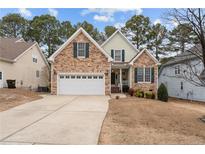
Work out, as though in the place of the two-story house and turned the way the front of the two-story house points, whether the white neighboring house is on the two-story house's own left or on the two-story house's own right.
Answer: on the two-story house's own left

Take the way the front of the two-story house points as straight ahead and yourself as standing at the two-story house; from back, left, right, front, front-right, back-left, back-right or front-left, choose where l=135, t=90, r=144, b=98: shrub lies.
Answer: left

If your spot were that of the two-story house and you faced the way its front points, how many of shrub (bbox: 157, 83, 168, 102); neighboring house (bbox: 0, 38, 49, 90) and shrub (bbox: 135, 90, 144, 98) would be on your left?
2

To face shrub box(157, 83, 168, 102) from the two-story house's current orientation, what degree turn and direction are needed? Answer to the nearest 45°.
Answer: approximately 90° to its left

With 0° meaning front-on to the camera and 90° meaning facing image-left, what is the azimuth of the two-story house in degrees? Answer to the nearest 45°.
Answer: approximately 0°

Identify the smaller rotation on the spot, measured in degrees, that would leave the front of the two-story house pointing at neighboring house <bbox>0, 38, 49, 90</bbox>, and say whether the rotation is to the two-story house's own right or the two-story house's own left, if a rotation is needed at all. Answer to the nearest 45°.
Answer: approximately 135° to the two-story house's own right

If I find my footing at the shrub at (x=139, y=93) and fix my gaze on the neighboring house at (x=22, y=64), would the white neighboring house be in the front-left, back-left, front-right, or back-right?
back-right
